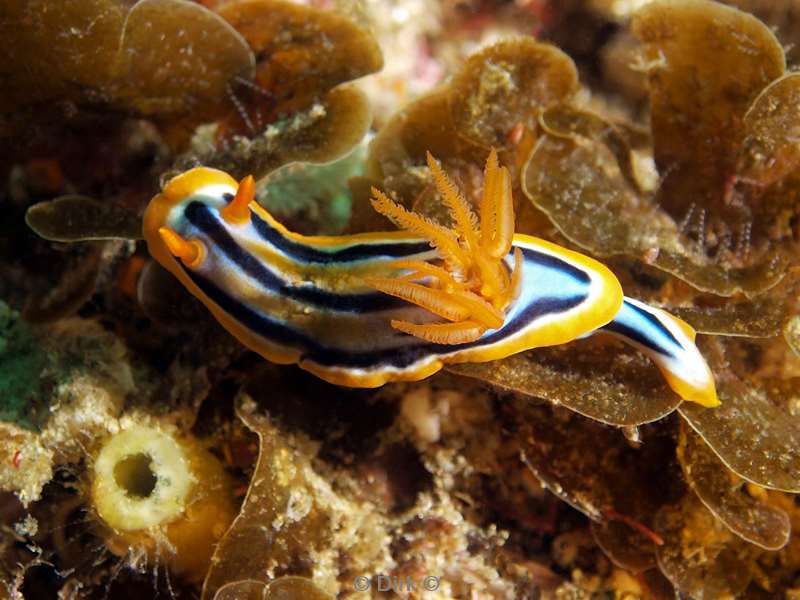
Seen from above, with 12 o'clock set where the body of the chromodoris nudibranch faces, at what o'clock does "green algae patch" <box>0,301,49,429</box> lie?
The green algae patch is roughly at 12 o'clock from the chromodoris nudibranch.

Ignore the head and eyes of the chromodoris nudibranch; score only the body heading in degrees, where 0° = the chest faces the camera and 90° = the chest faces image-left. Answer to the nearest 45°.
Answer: approximately 90°

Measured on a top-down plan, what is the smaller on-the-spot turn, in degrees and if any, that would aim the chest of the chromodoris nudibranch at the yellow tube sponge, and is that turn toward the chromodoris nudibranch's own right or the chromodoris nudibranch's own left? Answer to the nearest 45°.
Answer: approximately 45° to the chromodoris nudibranch's own left

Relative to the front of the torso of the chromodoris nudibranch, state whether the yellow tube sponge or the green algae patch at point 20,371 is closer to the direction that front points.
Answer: the green algae patch

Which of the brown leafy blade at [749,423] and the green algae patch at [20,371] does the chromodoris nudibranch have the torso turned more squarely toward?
the green algae patch

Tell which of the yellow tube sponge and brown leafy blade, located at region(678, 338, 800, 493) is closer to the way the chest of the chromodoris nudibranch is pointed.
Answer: the yellow tube sponge

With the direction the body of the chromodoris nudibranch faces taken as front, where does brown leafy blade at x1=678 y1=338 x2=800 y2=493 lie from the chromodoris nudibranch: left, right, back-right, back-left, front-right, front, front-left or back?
back
